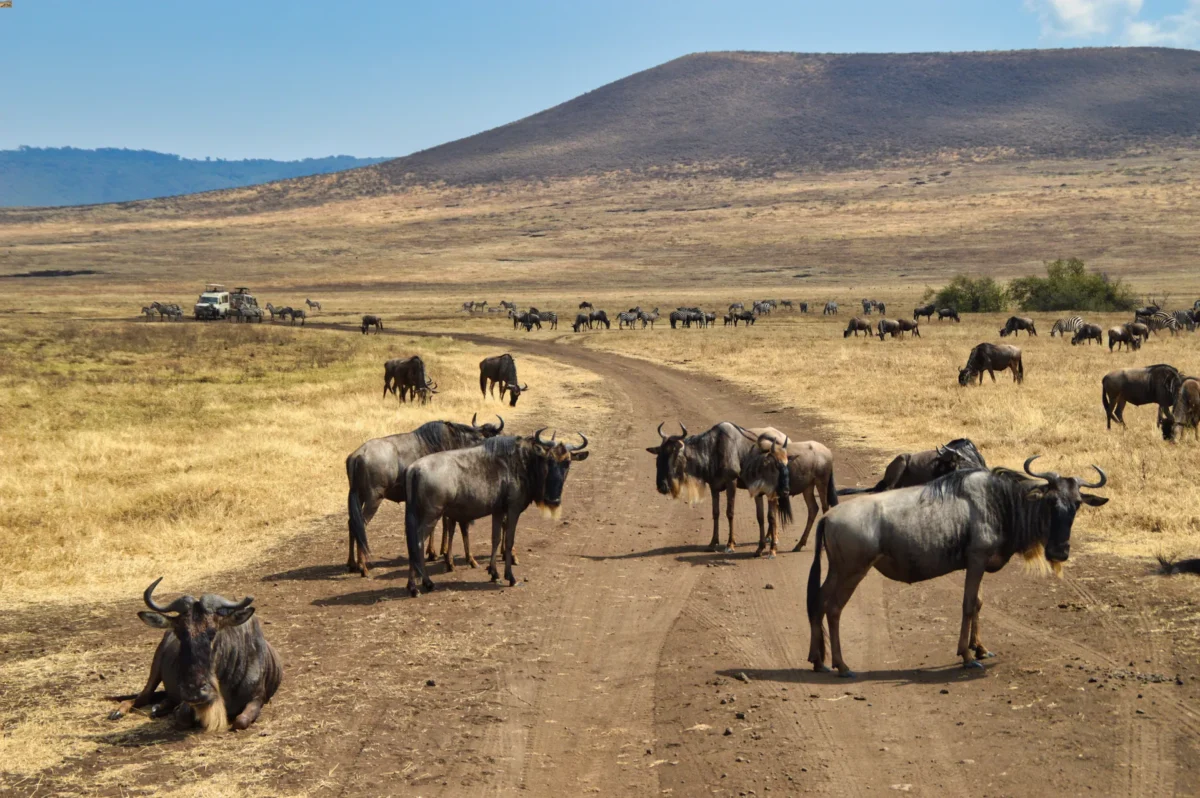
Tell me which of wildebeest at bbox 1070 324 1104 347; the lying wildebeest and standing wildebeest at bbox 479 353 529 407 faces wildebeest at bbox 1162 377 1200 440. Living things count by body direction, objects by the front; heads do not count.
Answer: the standing wildebeest

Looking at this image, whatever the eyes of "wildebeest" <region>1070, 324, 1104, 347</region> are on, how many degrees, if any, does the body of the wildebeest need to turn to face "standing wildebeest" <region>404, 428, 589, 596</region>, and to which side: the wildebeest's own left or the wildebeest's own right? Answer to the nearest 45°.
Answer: approximately 90° to the wildebeest's own left

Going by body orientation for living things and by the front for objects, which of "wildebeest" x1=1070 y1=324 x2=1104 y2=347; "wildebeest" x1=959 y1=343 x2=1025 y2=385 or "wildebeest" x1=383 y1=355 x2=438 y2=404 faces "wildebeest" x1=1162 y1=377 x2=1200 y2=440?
"wildebeest" x1=383 y1=355 x2=438 y2=404

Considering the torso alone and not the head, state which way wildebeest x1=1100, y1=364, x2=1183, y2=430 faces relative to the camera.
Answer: to the viewer's right

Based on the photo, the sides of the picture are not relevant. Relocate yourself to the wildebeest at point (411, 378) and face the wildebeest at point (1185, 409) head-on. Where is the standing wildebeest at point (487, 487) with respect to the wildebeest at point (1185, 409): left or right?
right

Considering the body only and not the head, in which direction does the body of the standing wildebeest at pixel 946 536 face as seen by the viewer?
to the viewer's right

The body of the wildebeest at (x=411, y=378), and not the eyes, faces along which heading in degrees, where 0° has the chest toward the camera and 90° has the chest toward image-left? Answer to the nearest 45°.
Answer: approximately 315°

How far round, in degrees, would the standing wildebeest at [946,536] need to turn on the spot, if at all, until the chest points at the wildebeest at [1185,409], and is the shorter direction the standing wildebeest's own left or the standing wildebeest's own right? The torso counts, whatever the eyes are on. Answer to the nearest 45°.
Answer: approximately 90° to the standing wildebeest's own left

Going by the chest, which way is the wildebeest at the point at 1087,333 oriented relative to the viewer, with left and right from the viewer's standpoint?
facing to the left of the viewer

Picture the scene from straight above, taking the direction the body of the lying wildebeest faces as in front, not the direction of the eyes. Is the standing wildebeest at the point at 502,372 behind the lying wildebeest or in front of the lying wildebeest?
behind

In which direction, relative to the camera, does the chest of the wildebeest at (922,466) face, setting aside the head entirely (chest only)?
to the viewer's right
